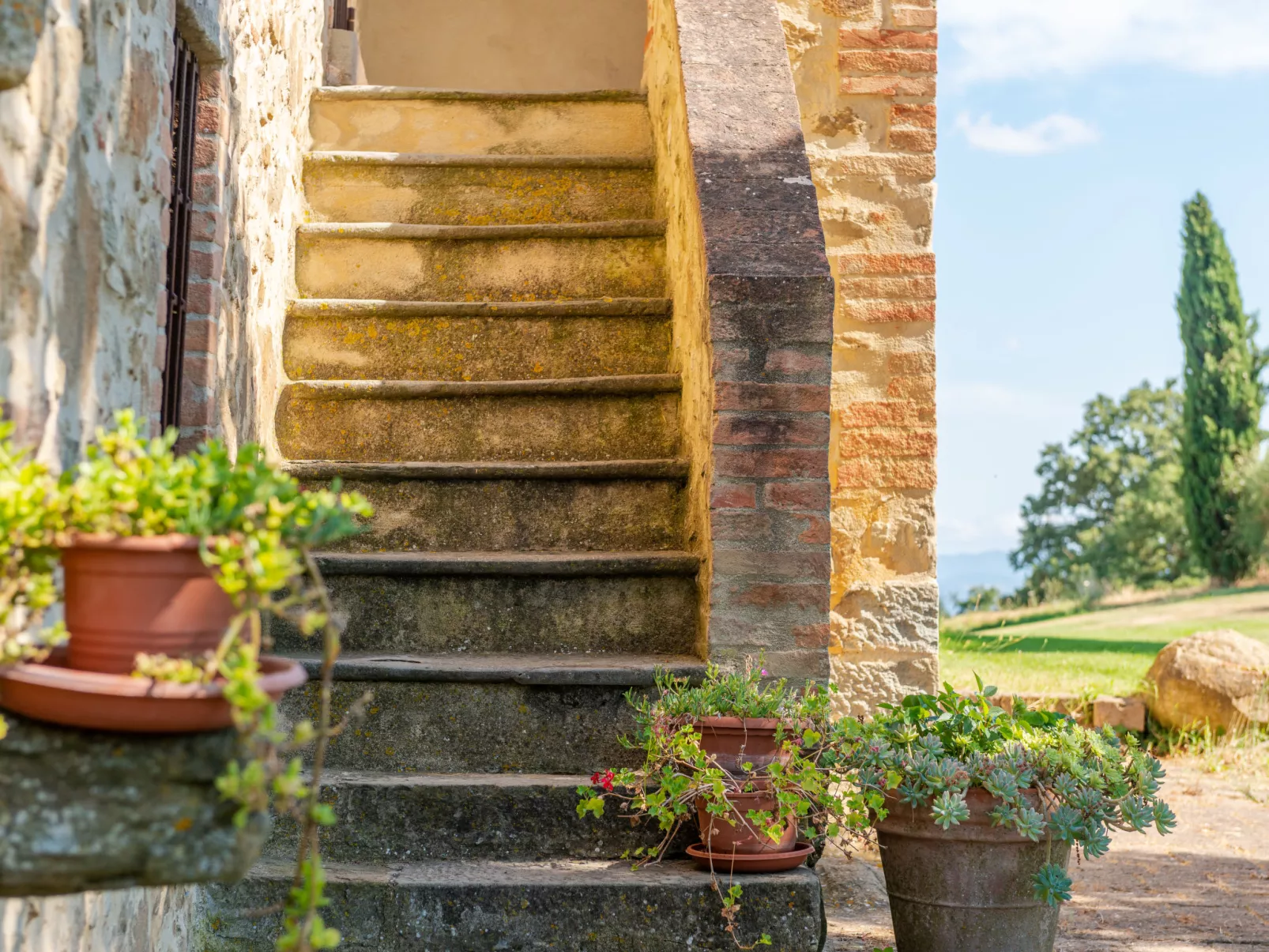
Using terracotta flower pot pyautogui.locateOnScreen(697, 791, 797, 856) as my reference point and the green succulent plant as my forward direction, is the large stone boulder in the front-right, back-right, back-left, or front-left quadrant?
front-left

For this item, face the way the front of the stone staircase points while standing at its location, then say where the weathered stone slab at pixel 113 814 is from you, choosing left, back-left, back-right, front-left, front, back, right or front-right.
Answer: front

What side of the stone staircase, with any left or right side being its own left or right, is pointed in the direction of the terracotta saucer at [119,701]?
front

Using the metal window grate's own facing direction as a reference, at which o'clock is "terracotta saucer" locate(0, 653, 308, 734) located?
The terracotta saucer is roughly at 3 o'clock from the metal window grate.

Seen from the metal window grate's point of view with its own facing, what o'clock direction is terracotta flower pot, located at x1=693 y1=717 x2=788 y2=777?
The terracotta flower pot is roughly at 1 o'clock from the metal window grate.

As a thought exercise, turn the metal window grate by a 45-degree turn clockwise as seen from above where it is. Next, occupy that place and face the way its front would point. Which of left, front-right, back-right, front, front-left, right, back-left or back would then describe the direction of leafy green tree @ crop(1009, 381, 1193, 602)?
left

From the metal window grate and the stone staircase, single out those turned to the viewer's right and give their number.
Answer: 1

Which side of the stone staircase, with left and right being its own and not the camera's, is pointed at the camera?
front

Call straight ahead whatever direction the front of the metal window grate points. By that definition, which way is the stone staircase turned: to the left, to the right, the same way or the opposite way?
to the right

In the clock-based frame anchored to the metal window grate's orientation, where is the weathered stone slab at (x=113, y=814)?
The weathered stone slab is roughly at 3 o'clock from the metal window grate.

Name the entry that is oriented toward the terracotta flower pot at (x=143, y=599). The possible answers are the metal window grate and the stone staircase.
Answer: the stone staircase

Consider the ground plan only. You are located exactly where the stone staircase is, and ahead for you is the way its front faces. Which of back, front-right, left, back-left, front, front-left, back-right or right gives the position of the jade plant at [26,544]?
front

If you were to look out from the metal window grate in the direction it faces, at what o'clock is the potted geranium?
The potted geranium is roughly at 1 o'clock from the metal window grate.

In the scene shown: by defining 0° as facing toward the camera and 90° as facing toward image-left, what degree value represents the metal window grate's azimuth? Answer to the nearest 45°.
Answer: approximately 270°

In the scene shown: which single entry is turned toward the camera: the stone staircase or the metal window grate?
the stone staircase

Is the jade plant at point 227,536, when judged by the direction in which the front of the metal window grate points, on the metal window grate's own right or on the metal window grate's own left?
on the metal window grate's own right

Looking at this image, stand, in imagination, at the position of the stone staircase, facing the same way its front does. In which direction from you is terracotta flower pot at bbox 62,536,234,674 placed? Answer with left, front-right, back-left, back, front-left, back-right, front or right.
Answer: front

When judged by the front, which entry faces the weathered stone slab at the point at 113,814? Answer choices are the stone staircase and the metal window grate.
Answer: the stone staircase

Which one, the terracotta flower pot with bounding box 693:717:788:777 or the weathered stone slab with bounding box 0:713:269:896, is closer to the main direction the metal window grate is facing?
the terracotta flower pot
